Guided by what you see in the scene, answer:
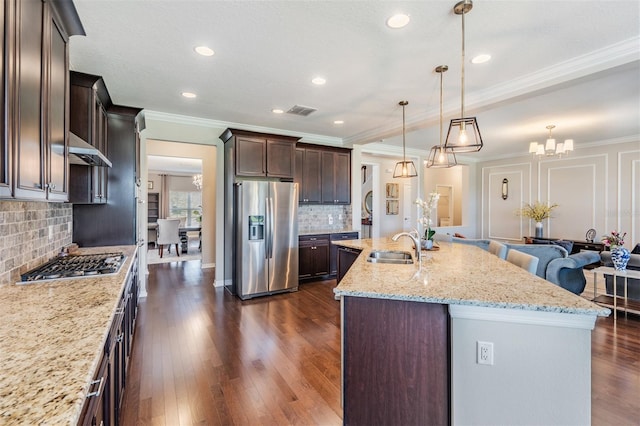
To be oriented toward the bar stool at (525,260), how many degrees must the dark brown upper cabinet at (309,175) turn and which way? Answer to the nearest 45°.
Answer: approximately 45° to its left

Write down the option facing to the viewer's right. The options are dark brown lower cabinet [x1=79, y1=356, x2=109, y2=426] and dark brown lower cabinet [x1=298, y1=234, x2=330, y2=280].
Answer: dark brown lower cabinet [x1=79, y1=356, x2=109, y2=426]

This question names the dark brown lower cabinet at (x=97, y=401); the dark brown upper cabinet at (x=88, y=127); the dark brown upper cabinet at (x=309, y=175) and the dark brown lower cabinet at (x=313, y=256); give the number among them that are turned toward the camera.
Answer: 2

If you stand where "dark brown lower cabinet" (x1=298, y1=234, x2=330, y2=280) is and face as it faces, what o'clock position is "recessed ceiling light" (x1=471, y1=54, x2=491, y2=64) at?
The recessed ceiling light is roughly at 11 o'clock from the dark brown lower cabinet.

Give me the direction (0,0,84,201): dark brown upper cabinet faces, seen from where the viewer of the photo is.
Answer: facing the viewer and to the right of the viewer

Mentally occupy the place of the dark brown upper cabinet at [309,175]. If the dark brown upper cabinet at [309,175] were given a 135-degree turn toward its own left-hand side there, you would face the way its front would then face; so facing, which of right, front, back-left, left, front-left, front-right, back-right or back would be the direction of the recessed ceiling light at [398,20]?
back-right

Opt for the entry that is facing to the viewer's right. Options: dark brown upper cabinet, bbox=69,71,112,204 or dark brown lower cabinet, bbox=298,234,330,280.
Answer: the dark brown upper cabinet

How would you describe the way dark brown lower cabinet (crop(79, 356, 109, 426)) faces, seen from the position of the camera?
facing to the right of the viewer

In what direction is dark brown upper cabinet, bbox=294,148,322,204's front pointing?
toward the camera

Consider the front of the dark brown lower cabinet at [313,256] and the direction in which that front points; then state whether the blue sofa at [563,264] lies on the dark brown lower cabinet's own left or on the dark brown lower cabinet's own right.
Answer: on the dark brown lower cabinet's own left

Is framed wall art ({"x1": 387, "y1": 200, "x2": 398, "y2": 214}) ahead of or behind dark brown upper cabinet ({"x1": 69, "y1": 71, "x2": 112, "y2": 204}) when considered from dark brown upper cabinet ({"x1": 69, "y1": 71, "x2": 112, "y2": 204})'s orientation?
ahead

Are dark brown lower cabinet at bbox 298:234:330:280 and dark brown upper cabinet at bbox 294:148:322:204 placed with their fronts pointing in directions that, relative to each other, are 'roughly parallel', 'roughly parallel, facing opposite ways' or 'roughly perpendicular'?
roughly parallel

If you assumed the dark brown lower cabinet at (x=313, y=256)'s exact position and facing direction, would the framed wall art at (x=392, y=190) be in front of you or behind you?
behind

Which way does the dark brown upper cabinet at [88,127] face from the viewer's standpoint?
to the viewer's right

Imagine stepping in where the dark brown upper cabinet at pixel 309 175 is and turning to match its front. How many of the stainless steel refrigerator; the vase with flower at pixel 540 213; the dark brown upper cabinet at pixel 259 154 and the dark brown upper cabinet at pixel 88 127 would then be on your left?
1

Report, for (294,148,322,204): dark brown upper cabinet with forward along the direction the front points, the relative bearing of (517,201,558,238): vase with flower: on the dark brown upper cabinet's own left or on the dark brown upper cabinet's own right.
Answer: on the dark brown upper cabinet's own left

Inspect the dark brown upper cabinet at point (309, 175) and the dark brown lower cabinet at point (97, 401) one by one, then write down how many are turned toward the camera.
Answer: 1
